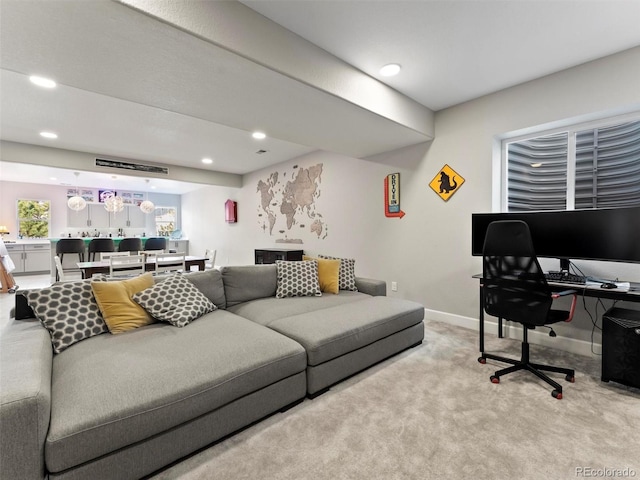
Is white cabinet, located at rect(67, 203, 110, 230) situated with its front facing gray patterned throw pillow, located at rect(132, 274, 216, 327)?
yes

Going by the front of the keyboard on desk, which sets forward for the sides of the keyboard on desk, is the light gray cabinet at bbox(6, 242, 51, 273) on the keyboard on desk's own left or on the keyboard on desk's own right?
on the keyboard on desk's own right

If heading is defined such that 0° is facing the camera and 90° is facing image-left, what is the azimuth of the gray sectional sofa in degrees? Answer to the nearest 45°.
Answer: approximately 315°

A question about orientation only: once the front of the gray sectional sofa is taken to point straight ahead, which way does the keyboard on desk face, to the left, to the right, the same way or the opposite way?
to the right

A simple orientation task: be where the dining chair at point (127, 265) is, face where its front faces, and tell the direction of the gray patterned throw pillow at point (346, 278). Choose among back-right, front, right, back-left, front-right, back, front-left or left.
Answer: back-right

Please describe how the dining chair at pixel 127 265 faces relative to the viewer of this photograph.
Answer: facing away from the viewer

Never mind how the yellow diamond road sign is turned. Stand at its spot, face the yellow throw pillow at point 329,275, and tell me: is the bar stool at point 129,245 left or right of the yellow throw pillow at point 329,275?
right

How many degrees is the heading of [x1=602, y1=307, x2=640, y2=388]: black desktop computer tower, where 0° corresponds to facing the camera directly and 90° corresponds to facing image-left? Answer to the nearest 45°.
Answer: approximately 45°

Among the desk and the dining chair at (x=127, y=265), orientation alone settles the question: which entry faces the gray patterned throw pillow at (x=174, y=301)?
the desk
